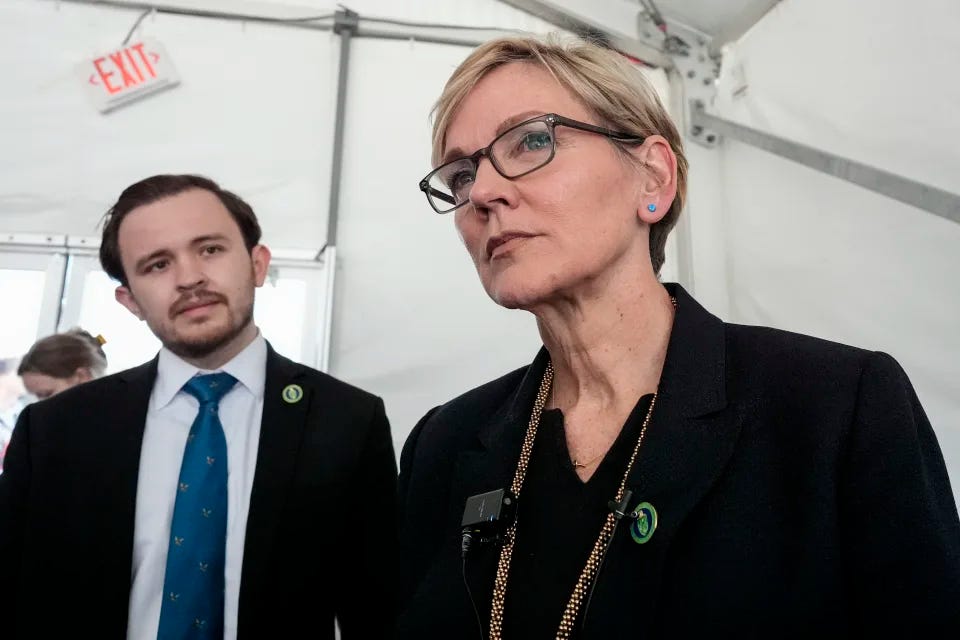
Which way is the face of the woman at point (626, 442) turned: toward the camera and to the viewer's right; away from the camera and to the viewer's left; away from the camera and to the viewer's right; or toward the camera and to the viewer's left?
toward the camera and to the viewer's left

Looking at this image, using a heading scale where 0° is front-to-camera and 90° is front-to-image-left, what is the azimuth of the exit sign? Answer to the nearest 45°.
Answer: approximately 0°

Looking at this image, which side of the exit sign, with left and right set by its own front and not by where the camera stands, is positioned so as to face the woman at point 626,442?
front

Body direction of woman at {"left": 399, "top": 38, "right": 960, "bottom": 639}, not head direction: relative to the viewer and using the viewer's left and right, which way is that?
facing the viewer and to the left of the viewer

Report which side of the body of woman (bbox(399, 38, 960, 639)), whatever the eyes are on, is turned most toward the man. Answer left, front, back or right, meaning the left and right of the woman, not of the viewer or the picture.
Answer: right

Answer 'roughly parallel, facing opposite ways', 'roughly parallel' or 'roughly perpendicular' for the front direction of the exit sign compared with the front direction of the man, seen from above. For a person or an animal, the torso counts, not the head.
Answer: roughly parallel

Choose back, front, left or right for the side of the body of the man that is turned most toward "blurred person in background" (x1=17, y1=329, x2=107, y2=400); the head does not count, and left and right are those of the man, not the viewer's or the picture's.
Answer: back

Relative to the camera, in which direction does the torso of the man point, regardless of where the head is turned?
toward the camera

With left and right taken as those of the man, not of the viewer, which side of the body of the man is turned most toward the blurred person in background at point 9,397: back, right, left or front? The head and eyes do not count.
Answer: back

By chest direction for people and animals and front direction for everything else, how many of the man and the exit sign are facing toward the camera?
2
